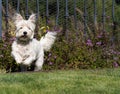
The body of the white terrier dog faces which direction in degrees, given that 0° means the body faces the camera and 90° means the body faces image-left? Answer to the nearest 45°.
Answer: approximately 45°

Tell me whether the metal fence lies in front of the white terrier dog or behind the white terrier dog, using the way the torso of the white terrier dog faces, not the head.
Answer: behind

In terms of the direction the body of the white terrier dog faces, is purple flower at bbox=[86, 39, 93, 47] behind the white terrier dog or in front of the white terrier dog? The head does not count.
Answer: behind
